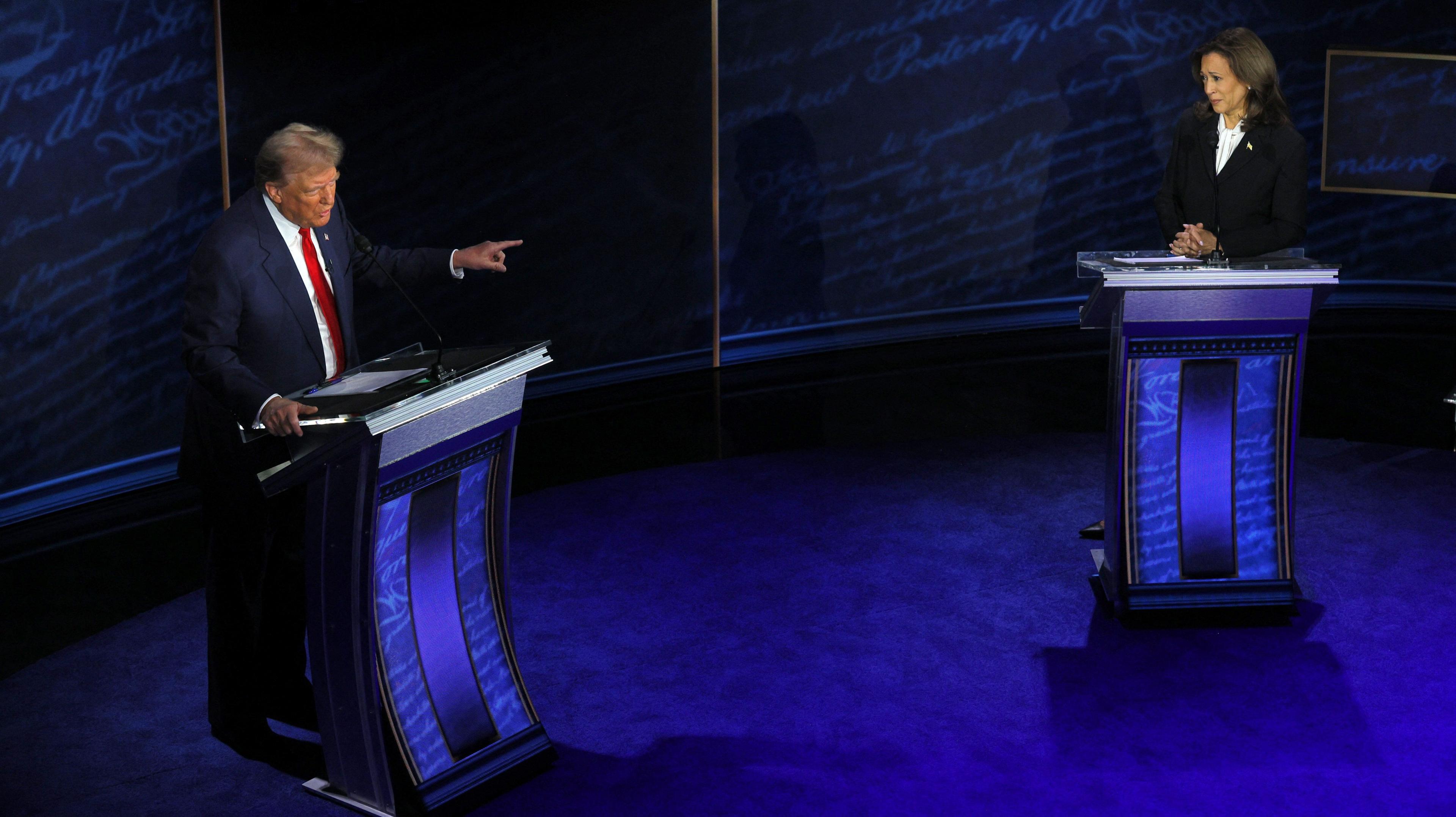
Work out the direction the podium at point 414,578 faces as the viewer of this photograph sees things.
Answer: facing the viewer and to the right of the viewer

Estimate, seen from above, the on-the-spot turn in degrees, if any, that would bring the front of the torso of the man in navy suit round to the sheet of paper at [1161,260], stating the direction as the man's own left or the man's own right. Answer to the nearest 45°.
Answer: approximately 45° to the man's own left

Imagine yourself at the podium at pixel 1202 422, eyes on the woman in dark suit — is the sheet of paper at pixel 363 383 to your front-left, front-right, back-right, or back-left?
back-left

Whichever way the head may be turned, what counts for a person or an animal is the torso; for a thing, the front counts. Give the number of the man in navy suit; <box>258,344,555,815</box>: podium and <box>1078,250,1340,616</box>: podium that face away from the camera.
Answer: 0

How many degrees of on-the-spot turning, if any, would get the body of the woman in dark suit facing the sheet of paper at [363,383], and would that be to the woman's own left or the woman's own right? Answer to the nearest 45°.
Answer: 0° — they already face it

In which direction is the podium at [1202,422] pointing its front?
toward the camera

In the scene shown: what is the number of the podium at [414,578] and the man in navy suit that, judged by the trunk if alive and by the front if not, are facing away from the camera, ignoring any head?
0

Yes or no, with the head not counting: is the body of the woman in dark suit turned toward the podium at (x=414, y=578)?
yes

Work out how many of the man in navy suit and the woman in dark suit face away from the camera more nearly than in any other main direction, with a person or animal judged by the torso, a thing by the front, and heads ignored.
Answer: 0

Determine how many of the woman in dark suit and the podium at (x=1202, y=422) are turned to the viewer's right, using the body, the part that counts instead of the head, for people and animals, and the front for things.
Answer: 0

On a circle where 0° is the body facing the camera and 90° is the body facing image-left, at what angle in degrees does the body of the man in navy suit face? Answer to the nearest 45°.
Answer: approximately 315°

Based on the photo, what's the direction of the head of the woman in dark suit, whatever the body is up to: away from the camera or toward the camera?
toward the camera
